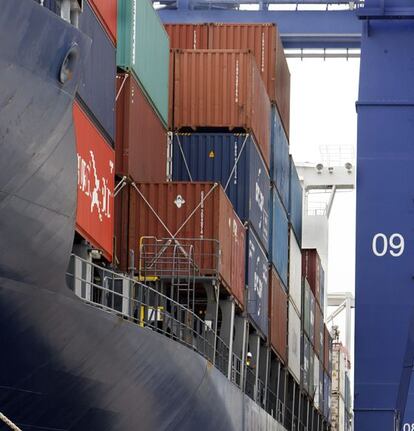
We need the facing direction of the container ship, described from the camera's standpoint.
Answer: facing the viewer and to the left of the viewer

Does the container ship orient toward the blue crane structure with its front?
no
